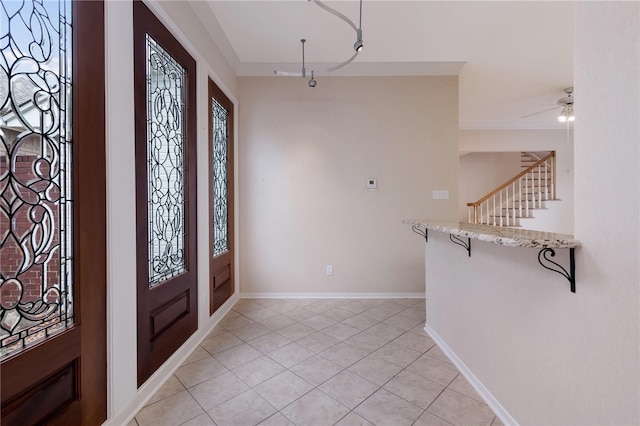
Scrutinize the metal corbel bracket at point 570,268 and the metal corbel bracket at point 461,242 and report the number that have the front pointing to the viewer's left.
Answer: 2

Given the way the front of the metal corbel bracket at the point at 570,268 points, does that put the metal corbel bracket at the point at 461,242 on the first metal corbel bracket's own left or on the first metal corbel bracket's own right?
on the first metal corbel bracket's own right

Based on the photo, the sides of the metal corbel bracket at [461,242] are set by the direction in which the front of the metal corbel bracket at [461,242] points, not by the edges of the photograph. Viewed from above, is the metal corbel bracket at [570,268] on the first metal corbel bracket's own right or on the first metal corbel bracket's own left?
on the first metal corbel bracket's own left

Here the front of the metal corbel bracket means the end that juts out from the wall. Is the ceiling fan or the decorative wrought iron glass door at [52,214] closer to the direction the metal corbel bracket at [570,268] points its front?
the decorative wrought iron glass door

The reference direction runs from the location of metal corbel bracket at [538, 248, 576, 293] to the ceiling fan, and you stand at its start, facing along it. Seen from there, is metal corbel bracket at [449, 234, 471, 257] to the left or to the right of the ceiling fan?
left

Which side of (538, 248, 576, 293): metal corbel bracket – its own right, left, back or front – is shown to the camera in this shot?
left

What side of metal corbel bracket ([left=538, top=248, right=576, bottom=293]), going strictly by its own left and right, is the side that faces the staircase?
right

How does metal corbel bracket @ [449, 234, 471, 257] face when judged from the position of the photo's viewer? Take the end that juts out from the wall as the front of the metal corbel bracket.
facing to the left of the viewer

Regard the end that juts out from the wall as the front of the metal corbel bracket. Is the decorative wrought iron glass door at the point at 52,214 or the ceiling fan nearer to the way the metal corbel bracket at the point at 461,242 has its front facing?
the decorative wrought iron glass door
